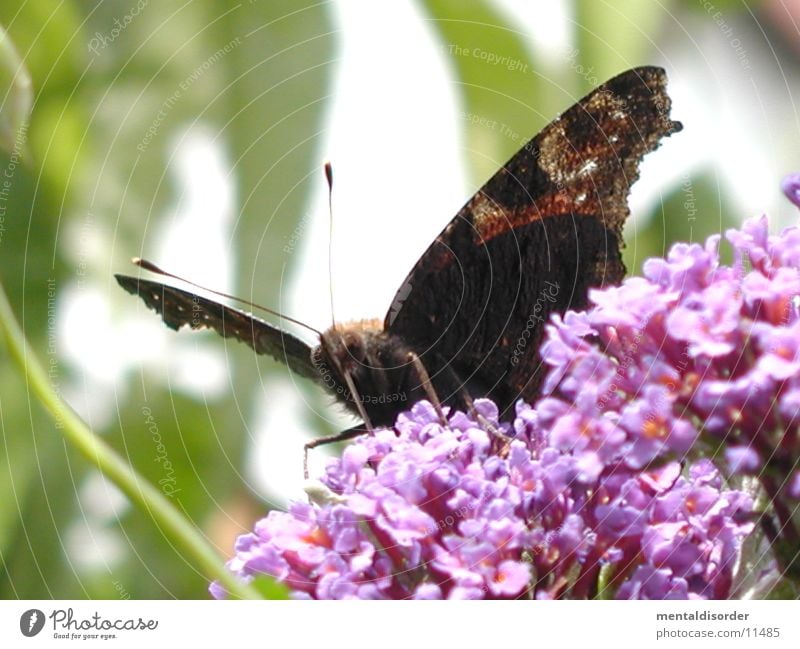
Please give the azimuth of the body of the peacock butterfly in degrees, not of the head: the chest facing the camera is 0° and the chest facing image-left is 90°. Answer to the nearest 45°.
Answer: approximately 45°
